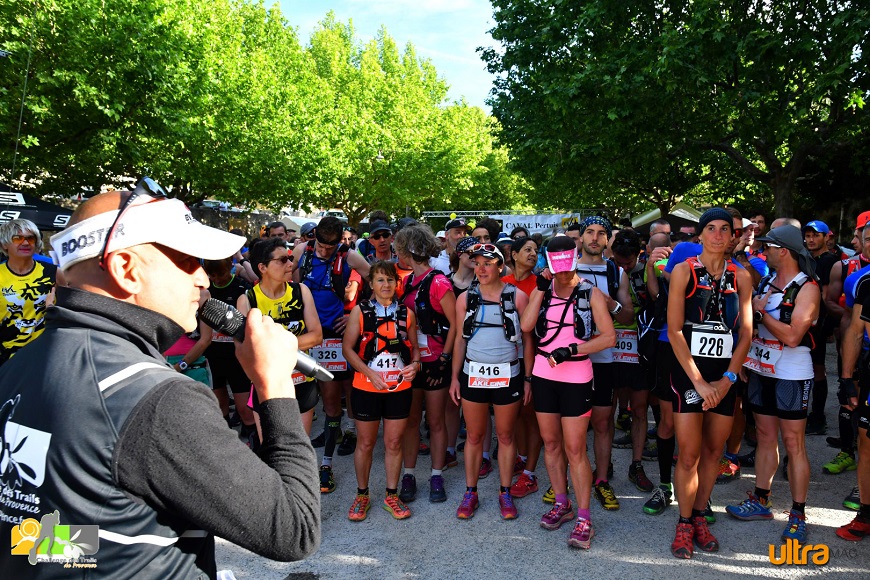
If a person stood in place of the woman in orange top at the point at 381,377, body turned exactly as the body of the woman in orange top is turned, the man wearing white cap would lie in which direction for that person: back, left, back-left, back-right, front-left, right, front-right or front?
front

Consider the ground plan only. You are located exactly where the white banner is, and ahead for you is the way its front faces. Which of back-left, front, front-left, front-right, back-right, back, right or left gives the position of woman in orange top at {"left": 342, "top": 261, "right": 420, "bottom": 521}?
front

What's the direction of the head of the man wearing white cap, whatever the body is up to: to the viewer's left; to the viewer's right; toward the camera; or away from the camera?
to the viewer's right

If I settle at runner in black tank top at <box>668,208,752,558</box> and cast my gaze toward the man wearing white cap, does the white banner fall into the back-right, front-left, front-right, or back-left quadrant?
back-right

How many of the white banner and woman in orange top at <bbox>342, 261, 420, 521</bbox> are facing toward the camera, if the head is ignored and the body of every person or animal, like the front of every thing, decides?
2

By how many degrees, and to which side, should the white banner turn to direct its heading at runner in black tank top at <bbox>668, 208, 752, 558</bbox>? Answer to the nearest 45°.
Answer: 0° — it already faces them

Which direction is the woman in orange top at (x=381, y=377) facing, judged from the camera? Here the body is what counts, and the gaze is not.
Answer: toward the camera

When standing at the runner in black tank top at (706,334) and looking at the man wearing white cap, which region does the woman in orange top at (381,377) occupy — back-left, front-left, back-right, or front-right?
front-right

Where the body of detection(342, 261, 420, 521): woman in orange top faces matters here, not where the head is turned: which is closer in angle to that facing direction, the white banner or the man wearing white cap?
the man wearing white cap

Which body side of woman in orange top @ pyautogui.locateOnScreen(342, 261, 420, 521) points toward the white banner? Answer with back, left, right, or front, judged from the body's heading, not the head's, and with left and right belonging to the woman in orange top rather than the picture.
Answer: back

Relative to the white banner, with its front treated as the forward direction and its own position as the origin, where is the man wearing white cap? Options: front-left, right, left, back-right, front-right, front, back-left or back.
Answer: front

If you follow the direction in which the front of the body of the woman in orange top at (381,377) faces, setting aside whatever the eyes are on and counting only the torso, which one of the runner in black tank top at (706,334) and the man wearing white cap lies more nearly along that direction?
the man wearing white cap

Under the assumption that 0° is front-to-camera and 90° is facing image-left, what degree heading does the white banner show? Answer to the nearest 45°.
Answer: approximately 0°
